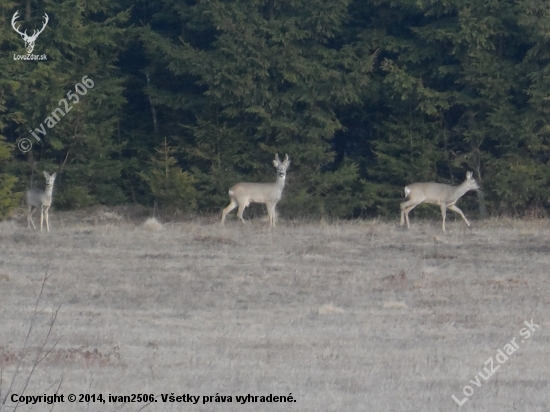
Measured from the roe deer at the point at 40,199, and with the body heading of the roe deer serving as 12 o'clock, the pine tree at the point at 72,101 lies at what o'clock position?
The pine tree is roughly at 8 o'clock from the roe deer.

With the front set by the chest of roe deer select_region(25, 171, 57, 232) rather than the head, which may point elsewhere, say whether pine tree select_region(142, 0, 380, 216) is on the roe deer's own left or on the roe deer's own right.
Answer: on the roe deer's own left

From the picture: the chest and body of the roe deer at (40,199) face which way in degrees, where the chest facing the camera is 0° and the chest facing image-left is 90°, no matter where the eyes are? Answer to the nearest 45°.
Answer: approximately 315°
